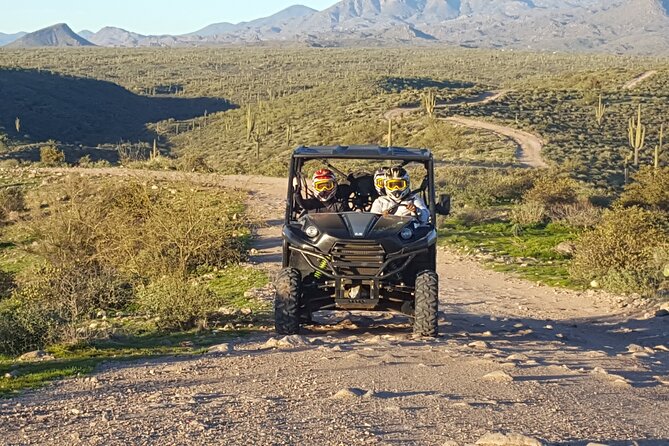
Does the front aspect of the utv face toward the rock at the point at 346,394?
yes

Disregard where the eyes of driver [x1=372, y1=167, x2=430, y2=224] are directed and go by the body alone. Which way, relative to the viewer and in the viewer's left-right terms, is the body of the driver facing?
facing the viewer

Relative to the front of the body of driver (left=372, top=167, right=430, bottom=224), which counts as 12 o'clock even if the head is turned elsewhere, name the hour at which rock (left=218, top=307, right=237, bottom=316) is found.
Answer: The rock is roughly at 4 o'clock from the driver.

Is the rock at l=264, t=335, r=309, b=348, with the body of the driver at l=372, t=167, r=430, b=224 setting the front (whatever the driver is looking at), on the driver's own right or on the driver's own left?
on the driver's own right

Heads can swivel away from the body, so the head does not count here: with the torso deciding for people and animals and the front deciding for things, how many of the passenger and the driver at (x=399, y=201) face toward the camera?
2

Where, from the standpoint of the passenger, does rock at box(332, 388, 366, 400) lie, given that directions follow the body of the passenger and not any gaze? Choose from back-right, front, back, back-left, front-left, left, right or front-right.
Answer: front

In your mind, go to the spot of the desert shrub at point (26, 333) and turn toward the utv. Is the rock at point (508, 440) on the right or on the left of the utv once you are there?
right

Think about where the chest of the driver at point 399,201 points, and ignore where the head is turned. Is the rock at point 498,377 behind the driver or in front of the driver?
in front

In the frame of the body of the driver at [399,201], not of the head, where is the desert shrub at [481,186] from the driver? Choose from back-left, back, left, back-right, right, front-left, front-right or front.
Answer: back

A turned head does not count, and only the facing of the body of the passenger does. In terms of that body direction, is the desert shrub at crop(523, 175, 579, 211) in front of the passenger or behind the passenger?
behind

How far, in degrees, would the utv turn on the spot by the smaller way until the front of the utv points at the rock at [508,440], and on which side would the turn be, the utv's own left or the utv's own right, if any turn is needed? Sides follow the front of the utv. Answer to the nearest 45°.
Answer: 0° — it already faces it

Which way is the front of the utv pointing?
toward the camera
